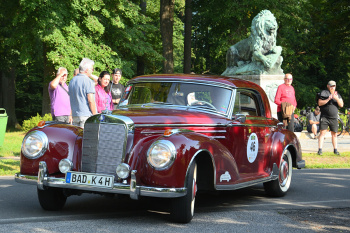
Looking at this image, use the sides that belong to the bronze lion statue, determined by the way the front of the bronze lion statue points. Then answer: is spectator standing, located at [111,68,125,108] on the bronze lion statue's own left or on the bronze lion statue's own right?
on the bronze lion statue's own right

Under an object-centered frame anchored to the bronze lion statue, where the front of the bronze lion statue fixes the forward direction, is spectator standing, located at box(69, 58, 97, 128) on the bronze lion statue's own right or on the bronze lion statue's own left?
on the bronze lion statue's own right

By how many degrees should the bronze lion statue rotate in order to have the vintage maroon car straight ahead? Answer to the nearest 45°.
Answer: approximately 45° to its right

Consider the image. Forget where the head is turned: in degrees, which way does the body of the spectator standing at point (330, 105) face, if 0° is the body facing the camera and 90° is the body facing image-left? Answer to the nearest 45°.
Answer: approximately 0°

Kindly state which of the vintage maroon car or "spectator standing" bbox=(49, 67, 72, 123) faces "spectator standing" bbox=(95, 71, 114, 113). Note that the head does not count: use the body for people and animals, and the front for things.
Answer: "spectator standing" bbox=(49, 67, 72, 123)

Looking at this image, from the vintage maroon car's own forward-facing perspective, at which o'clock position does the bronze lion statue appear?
The bronze lion statue is roughly at 5 o'clock from the vintage maroon car.

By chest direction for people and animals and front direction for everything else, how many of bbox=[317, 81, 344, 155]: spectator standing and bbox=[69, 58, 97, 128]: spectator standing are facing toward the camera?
1
